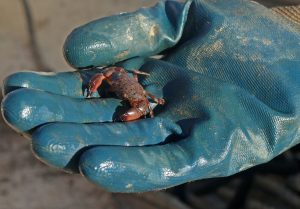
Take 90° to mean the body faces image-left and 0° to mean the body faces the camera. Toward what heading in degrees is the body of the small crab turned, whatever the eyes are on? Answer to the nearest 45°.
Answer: approximately 45°
